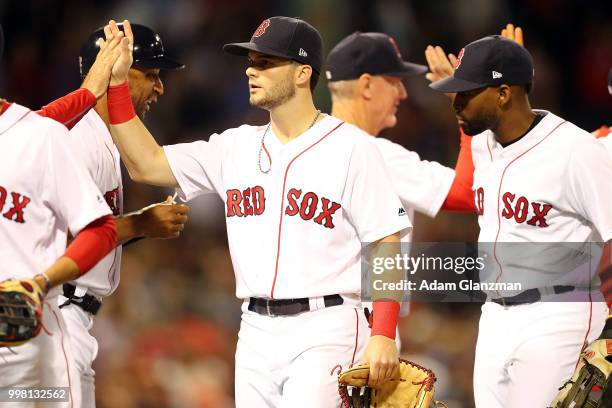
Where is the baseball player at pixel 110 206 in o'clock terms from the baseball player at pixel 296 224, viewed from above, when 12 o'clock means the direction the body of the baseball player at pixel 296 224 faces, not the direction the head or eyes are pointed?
the baseball player at pixel 110 206 is roughly at 2 o'clock from the baseball player at pixel 296 224.

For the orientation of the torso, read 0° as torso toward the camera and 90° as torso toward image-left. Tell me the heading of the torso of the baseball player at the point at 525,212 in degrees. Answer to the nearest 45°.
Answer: approximately 45°
